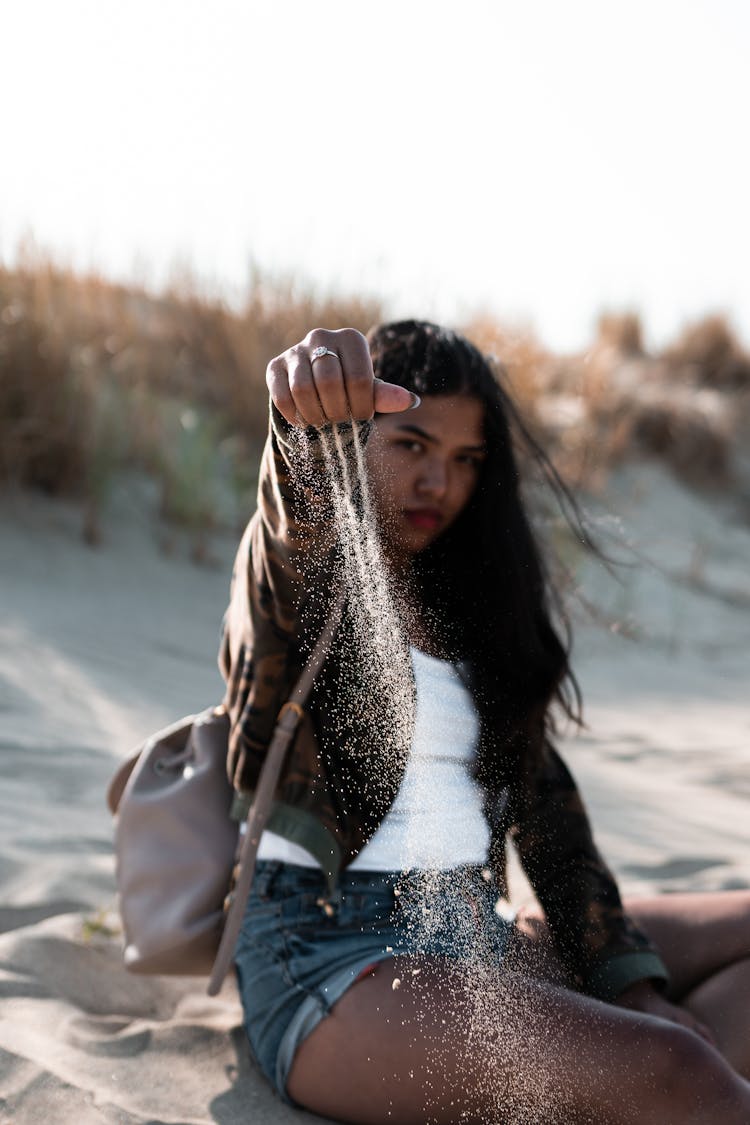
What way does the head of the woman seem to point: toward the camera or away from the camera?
toward the camera
